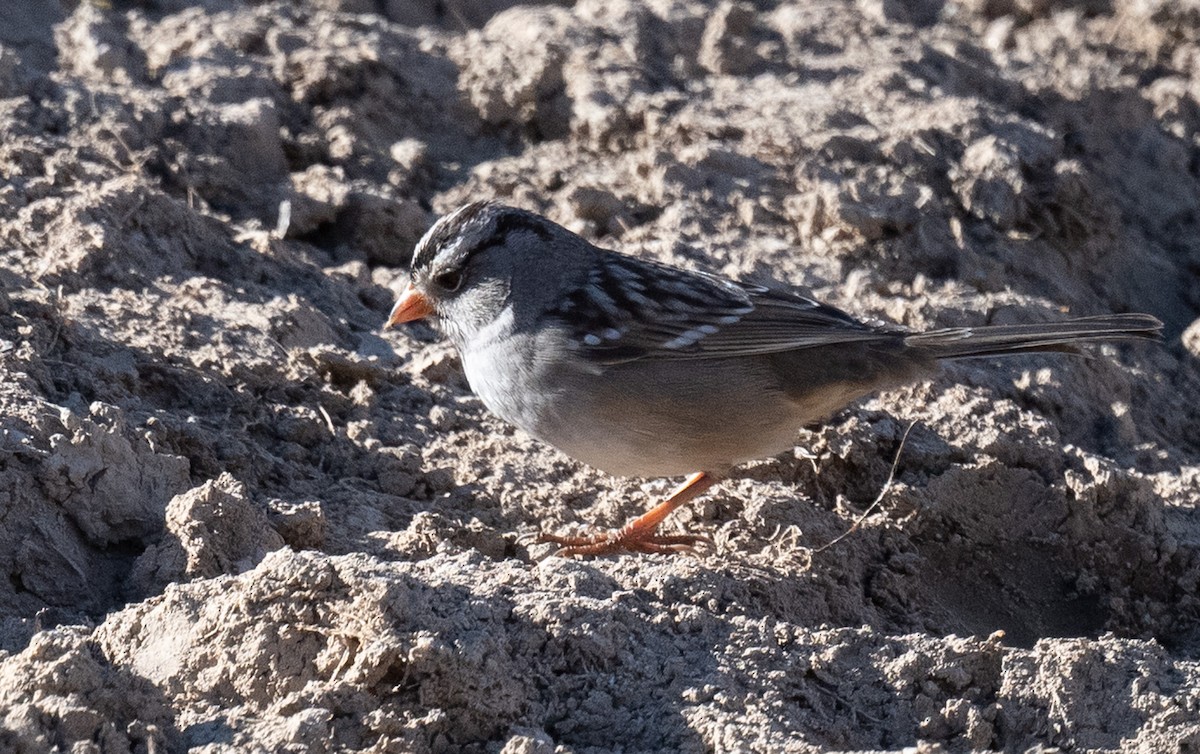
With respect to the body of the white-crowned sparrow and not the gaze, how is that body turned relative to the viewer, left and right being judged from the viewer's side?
facing to the left of the viewer
